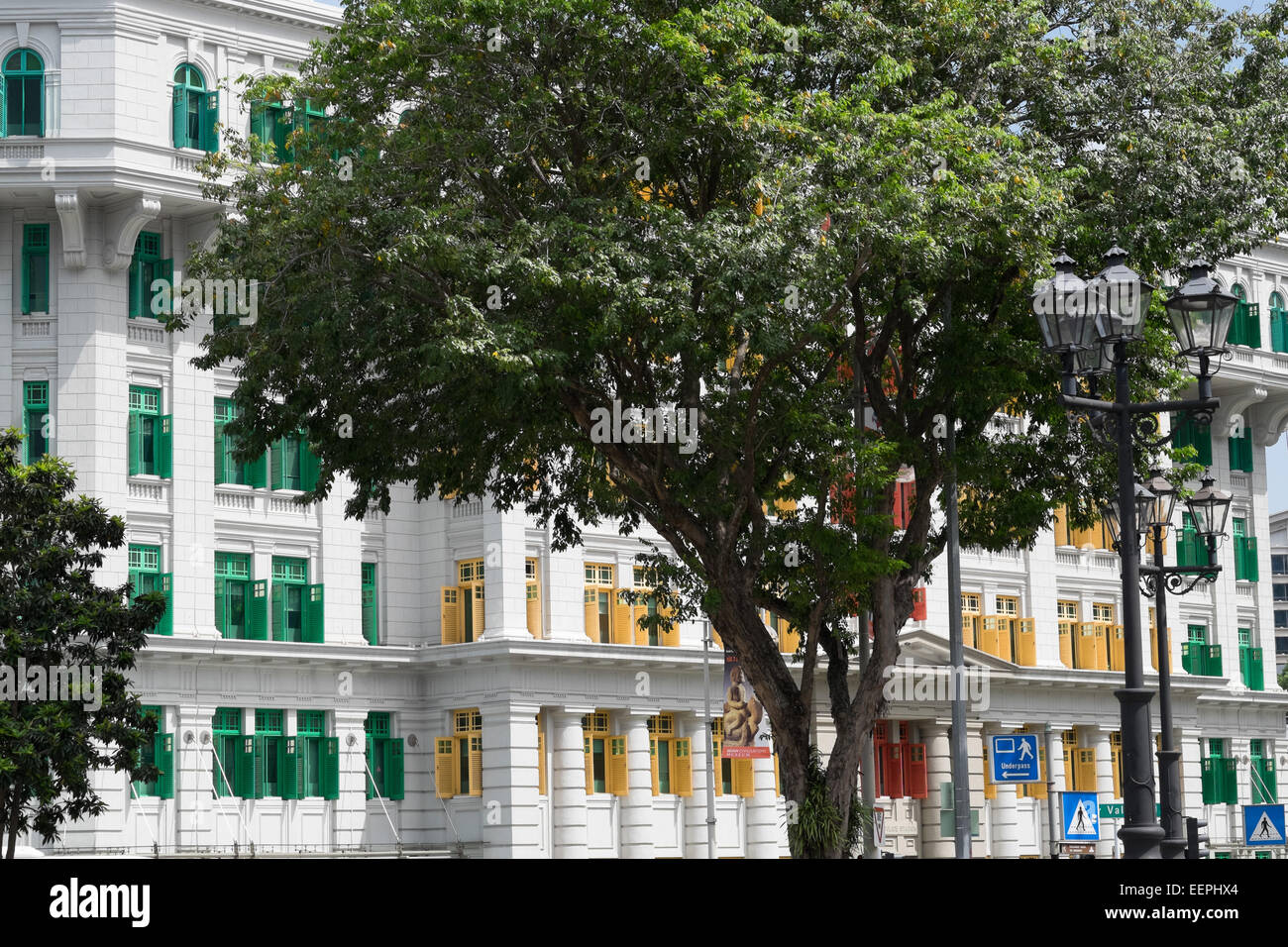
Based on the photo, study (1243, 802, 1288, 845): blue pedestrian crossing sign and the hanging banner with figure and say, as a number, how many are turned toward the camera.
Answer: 2

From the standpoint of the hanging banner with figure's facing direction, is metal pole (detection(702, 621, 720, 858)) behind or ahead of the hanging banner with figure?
behind

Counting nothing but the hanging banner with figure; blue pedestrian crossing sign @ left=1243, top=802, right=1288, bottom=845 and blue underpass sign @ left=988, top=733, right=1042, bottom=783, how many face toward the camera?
3

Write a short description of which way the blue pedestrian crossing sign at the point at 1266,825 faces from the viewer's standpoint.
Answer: facing the viewer

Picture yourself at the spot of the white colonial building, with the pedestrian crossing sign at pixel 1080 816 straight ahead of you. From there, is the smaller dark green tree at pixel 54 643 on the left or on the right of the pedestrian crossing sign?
right

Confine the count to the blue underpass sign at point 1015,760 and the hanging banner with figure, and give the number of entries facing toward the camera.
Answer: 2

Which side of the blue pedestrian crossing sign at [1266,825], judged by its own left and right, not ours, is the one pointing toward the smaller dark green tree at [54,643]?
right

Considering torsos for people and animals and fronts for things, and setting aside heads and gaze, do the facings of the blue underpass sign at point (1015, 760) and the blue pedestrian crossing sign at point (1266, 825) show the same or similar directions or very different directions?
same or similar directions

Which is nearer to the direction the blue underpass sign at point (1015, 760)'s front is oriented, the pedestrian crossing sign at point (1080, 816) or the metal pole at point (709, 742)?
the pedestrian crossing sign

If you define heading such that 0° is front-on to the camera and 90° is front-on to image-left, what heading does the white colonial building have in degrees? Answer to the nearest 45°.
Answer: approximately 315°

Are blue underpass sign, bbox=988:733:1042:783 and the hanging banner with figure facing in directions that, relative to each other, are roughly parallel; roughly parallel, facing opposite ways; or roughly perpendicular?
roughly parallel

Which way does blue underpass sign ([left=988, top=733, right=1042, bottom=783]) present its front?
toward the camera

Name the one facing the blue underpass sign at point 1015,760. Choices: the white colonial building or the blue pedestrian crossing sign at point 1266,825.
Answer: the white colonial building
